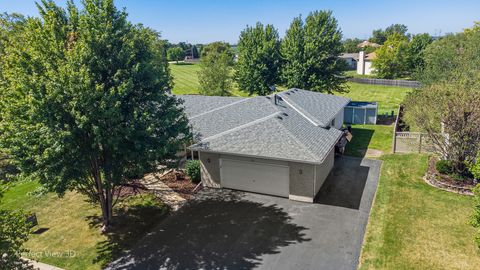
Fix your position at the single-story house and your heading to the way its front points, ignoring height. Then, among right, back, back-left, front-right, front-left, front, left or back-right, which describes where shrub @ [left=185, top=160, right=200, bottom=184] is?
right

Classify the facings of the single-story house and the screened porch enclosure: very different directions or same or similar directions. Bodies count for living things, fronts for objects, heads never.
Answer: same or similar directions

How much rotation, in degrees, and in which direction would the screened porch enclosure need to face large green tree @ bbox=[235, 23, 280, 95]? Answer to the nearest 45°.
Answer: approximately 90° to its right

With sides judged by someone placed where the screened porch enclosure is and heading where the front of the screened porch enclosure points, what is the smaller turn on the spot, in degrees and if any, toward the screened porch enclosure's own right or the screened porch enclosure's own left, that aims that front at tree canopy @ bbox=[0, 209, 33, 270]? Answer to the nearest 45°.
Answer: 0° — it already faces it

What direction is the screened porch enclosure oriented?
toward the camera

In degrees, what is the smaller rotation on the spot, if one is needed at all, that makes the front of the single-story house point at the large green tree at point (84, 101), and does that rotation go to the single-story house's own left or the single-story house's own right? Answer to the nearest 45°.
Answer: approximately 45° to the single-story house's own right

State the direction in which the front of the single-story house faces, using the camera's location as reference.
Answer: facing the viewer

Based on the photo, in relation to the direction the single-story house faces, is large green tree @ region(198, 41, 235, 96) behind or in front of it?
behind

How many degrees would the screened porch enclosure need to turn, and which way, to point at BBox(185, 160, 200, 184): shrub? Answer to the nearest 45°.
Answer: approximately 45° to its right

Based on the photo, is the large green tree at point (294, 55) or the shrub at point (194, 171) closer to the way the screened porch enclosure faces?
the shrub

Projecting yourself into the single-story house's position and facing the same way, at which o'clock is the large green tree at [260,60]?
The large green tree is roughly at 6 o'clock from the single-story house.

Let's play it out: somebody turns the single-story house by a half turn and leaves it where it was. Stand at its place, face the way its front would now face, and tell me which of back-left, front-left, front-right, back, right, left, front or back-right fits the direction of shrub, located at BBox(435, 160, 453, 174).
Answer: right
